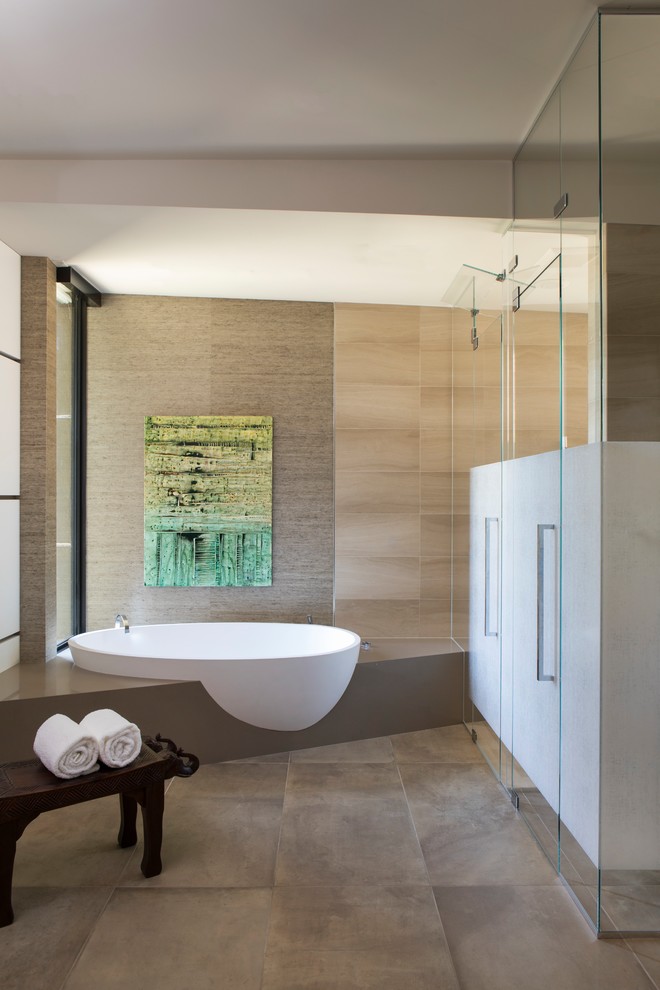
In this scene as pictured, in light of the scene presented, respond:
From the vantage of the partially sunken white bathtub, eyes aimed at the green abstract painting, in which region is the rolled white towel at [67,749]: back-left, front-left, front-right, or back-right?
back-left

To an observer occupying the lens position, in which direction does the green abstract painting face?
facing the viewer

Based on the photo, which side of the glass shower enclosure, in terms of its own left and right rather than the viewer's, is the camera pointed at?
left

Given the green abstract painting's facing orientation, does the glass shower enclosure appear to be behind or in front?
in front

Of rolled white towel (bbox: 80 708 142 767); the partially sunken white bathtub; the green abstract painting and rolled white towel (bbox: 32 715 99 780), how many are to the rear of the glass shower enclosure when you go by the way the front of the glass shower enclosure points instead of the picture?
0

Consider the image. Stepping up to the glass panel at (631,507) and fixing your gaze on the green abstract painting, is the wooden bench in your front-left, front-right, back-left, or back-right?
front-left

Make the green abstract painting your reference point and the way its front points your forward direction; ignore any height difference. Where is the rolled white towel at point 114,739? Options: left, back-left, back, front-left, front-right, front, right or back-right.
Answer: front

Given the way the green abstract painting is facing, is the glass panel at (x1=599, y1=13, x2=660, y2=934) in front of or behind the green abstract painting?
in front

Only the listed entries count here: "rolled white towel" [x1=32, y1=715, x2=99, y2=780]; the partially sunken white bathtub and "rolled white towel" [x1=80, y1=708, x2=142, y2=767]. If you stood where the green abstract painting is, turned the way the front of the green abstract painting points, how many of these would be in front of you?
3

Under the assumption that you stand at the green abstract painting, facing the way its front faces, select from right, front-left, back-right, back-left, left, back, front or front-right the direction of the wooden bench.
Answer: front

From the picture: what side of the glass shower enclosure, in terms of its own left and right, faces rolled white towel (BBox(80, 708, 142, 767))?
front

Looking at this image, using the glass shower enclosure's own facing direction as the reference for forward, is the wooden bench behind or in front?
in front

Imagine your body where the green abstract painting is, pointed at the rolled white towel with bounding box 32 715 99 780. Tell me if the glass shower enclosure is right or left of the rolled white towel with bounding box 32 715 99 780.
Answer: left

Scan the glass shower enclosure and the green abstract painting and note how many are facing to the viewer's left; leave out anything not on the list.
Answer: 1

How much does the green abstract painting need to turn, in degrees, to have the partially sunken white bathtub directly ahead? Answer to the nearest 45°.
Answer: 0° — it already faces it

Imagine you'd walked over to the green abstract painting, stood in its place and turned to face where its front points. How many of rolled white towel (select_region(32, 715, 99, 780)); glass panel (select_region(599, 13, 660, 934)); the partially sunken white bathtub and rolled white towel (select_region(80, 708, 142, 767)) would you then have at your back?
0
